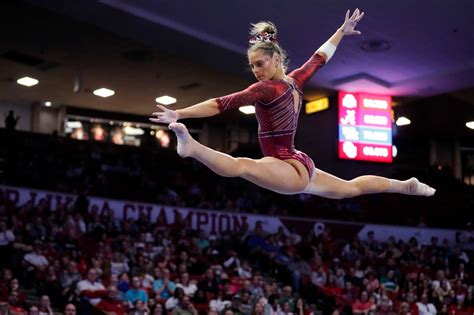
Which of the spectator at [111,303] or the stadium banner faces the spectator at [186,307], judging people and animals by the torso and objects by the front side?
the stadium banner

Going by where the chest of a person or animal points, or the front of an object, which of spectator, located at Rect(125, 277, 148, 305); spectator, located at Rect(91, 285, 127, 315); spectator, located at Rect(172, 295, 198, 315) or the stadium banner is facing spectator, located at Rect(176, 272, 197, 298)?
the stadium banner

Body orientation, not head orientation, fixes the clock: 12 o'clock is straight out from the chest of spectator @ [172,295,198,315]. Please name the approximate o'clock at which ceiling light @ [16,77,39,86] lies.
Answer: The ceiling light is roughly at 5 o'clock from the spectator.

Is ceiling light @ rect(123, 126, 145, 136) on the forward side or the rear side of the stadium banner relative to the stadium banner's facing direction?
on the rear side

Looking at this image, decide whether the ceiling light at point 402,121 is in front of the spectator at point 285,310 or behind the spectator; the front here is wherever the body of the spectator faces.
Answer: behind

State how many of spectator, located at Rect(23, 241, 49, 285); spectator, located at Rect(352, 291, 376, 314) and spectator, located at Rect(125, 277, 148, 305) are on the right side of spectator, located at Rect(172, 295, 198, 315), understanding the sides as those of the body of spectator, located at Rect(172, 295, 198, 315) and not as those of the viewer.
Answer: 2

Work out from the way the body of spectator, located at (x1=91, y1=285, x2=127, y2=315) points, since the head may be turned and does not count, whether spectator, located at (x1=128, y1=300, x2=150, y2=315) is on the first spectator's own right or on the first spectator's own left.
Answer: on the first spectator's own left

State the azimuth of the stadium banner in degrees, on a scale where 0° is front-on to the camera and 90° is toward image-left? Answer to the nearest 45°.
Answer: approximately 0°

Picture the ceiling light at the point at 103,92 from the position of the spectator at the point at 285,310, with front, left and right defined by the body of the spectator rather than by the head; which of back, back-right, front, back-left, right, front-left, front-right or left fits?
back-right

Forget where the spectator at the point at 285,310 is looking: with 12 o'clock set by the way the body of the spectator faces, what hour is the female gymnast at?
The female gymnast is roughly at 12 o'clock from the spectator.
